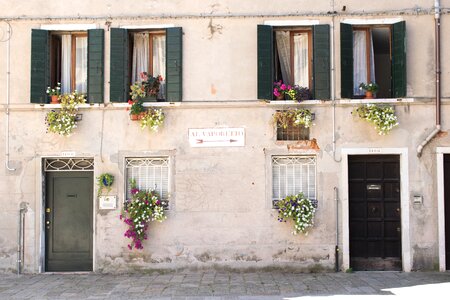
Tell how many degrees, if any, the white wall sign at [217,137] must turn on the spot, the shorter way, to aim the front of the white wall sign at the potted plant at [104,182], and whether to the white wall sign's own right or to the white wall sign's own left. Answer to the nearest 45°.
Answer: approximately 90° to the white wall sign's own right

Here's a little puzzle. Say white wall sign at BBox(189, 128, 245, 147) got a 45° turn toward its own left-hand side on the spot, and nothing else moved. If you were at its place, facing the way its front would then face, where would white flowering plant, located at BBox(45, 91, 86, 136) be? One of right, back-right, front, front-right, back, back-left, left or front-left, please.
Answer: back-right

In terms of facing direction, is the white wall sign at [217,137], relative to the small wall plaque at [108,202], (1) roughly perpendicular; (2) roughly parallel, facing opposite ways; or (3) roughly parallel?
roughly parallel

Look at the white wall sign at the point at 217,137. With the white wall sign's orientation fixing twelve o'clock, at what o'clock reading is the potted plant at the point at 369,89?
The potted plant is roughly at 9 o'clock from the white wall sign.

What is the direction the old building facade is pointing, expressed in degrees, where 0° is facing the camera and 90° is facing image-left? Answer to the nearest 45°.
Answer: approximately 0°

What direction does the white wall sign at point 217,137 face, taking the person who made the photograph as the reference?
facing the viewer

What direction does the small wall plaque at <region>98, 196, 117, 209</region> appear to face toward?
toward the camera

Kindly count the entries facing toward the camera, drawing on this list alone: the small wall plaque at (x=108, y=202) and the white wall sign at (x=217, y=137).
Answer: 2

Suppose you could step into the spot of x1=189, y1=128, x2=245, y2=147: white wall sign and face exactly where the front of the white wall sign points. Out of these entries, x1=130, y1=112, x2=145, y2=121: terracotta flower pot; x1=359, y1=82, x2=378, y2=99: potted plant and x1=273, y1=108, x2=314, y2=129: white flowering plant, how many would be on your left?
2

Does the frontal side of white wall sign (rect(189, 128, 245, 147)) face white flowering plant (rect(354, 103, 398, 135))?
no

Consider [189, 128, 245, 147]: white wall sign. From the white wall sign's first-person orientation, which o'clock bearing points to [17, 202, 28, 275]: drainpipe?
The drainpipe is roughly at 3 o'clock from the white wall sign.

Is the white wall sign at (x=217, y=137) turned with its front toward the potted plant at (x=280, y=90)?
no
